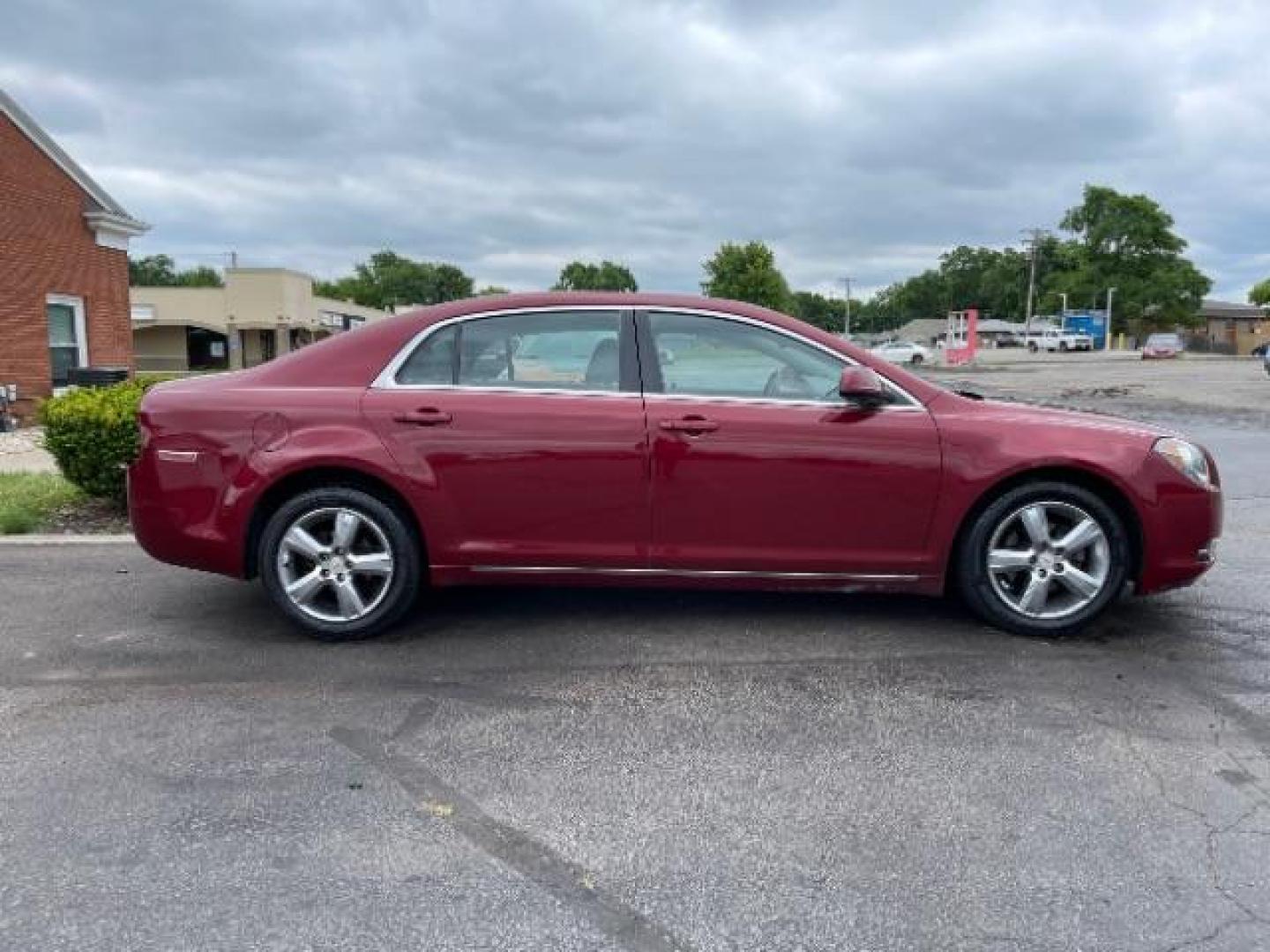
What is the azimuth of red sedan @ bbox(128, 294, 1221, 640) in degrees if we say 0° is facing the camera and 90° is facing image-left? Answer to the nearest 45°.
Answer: approximately 270°

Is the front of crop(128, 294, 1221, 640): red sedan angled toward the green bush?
no

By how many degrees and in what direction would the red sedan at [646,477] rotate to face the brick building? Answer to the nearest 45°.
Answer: approximately 135° to its left

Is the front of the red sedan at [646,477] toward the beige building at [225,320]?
no

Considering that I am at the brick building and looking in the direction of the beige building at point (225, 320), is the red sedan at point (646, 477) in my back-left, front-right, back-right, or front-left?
back-right

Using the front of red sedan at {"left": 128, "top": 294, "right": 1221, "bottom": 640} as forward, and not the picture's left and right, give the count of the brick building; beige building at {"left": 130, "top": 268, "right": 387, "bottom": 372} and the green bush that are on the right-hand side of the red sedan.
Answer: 0

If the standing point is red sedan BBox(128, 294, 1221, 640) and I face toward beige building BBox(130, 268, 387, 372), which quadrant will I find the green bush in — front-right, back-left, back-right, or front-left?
front-left
